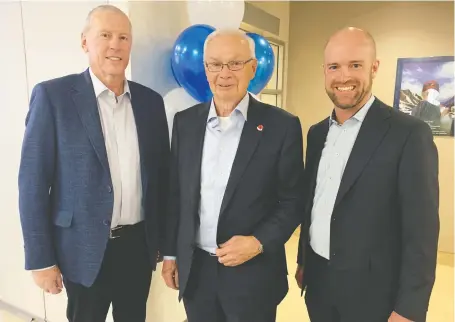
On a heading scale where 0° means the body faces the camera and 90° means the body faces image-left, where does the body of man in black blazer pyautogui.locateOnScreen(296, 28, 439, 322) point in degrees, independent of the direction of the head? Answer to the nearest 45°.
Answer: approximately 45°

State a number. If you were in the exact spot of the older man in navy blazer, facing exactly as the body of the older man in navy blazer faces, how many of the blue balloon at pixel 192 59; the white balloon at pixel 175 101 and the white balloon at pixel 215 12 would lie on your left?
3

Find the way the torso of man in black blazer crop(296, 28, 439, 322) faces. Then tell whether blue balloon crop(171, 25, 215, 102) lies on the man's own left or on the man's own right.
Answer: on the man's own right

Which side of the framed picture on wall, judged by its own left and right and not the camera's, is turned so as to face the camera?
front

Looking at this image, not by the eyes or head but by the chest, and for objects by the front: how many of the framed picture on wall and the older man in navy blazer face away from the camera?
0

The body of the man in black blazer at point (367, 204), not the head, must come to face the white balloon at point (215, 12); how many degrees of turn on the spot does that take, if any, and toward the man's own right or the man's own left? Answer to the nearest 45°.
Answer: approximately 90° to the man's own right

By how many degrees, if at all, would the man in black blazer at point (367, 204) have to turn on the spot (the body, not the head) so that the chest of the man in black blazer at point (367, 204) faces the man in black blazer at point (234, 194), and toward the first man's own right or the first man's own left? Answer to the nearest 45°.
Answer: approximately 45° to the first man's own right

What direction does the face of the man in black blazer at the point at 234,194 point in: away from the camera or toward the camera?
toward the camera

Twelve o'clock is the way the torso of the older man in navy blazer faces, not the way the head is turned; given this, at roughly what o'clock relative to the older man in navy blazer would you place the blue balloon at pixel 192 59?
The blue balloon is roughly at 9 o'clock from the older man in navy blazer.

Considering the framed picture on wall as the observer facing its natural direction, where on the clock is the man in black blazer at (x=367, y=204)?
The man in black blazer is roughly at 12 o'clock from the framed picture on wall.

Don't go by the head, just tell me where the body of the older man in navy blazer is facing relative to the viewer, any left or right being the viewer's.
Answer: facing the viewer and to the right of the viewer

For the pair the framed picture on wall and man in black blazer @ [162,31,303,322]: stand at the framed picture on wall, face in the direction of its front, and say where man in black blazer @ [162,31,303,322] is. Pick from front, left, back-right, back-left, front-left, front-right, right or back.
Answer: front
